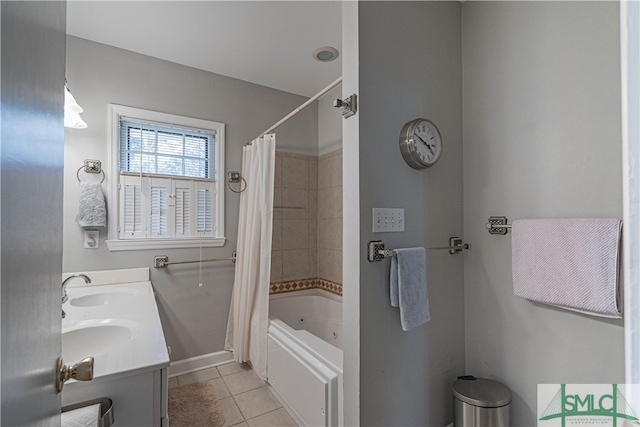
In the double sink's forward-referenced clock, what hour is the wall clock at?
The wall clock is roughly at 1 o'clock from the double sink.

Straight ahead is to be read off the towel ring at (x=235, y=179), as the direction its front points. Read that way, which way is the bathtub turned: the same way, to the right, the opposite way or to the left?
to the right

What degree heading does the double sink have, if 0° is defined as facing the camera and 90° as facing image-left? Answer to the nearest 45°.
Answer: approximately 270°

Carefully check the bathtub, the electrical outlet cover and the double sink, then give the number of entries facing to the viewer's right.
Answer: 1

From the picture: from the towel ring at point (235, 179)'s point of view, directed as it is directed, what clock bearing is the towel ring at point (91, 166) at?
the towel ring at point (91, 166) is roughly at 4 o'clock from the towel ring at point (235, 179).

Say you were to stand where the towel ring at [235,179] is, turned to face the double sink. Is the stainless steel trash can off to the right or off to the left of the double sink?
left

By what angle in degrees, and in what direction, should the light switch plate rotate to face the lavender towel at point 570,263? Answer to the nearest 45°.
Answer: approximately 45° to its left

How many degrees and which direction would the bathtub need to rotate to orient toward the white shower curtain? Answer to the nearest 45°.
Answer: approximately 90° to its right

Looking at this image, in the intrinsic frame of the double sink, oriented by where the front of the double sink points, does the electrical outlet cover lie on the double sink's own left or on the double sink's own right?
on the double sink's own left

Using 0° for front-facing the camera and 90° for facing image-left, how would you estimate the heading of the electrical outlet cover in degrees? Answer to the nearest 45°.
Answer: approximately 0°

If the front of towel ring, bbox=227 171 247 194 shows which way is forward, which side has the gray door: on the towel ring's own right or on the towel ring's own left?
on the towel ring's own right

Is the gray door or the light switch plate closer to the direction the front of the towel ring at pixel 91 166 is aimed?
the gray door
